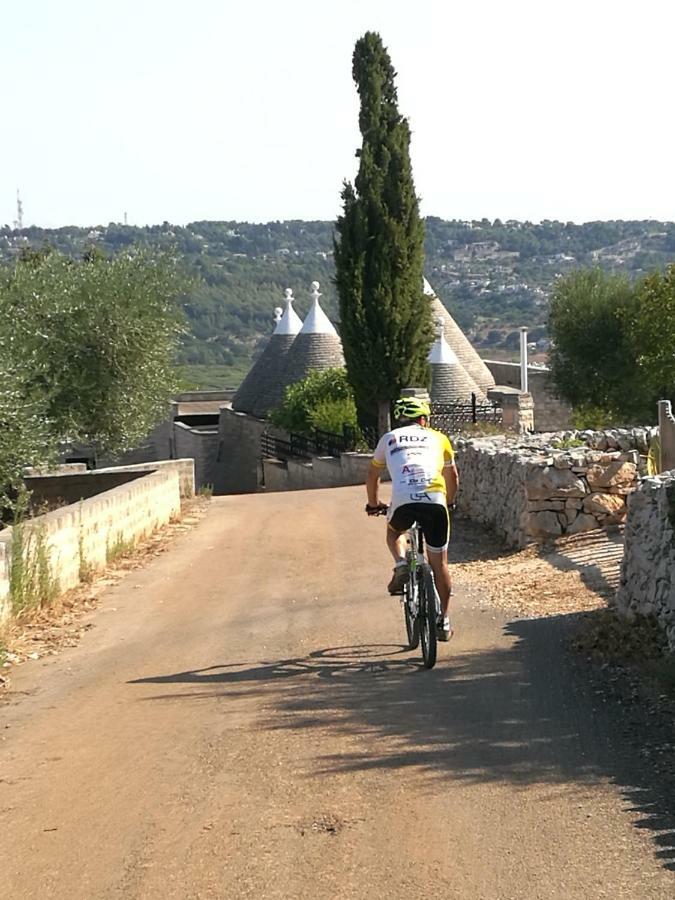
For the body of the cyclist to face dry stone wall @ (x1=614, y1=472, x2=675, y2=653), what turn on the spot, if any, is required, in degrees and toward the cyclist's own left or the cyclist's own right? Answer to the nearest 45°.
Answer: approximately 90° to the cyclist's own right

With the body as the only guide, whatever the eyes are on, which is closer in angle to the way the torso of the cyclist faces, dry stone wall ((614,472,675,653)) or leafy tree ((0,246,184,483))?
the leafy tree

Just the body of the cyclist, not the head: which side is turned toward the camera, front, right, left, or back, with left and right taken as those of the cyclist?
back

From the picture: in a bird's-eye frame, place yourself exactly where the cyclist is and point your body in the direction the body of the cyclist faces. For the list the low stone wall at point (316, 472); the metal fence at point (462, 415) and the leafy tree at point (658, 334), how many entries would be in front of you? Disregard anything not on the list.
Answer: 3
